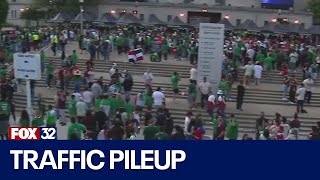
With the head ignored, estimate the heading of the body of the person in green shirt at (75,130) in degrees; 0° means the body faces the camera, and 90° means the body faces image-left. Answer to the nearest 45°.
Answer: approximately 180°

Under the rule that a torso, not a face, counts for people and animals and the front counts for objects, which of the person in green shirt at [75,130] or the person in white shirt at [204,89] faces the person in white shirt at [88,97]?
the person in green shirt
